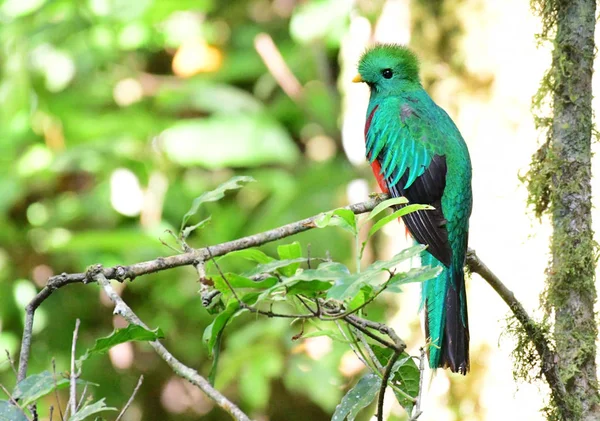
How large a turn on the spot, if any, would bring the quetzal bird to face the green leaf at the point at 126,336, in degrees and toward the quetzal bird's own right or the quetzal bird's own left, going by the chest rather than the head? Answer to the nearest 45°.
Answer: approximately 90° to the quetzal bird's own left

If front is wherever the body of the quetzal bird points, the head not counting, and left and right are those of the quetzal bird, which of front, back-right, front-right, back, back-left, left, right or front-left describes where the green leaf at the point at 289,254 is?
left

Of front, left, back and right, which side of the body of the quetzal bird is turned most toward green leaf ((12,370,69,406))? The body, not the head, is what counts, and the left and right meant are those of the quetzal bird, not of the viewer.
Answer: front

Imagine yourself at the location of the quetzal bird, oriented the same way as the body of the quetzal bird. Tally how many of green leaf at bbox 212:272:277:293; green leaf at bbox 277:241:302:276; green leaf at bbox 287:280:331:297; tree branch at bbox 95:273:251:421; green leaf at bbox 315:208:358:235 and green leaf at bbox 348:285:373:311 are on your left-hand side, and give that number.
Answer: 6

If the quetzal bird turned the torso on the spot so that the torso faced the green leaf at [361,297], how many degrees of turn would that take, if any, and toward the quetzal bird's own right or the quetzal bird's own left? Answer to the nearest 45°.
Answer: approximately 90° to the quetzal bird's own left

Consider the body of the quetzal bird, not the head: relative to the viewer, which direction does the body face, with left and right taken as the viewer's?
facing to the left of the viewer
